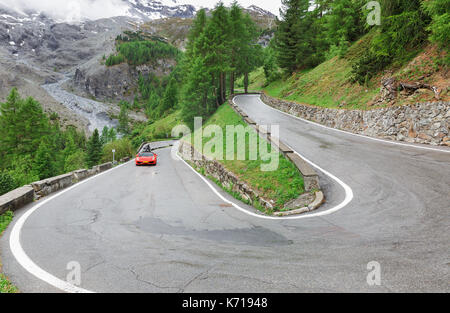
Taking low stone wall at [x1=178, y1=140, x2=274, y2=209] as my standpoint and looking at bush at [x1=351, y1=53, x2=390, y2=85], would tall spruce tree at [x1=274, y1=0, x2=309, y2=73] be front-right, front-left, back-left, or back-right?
front-left

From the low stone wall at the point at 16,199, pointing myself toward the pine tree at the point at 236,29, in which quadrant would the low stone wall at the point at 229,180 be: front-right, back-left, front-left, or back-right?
front-right

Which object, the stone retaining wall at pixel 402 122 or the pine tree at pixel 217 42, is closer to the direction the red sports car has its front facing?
the stone retaining wall

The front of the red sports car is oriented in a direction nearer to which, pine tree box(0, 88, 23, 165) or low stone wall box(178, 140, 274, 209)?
the low stone wall

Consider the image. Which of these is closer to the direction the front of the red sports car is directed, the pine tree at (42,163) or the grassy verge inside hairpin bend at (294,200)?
the grassy verge inside hairpin bend

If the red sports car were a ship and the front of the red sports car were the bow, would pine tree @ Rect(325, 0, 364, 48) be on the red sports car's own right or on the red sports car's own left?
on the red sports car's own left

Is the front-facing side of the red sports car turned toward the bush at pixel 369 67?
no

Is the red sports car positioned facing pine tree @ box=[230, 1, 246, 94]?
no

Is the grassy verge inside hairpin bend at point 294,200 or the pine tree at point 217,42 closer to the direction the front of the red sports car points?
the grassy verge inside hairpin bend

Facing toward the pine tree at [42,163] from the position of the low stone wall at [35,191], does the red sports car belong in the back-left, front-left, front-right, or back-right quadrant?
front-right

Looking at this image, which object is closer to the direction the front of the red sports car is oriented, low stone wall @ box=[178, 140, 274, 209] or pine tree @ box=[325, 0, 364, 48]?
the low stone wall

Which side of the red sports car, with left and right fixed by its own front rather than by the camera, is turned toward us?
front

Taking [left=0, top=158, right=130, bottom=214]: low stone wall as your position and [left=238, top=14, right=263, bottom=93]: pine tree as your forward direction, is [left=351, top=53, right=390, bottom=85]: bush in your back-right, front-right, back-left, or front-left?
front-right

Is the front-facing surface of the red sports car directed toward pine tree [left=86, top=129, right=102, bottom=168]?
no
